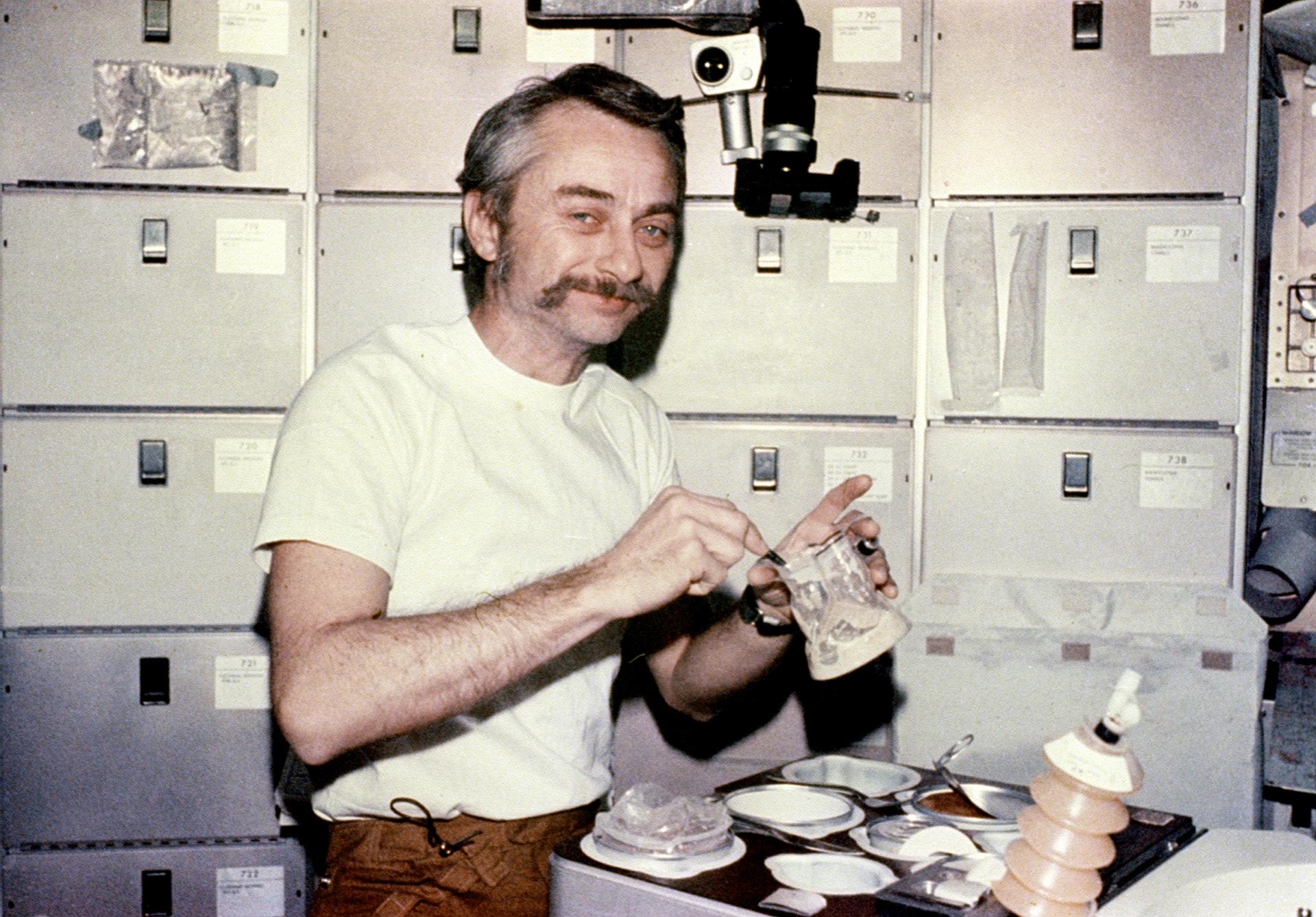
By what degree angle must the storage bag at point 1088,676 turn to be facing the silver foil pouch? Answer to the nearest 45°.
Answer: approximately 90° to its right

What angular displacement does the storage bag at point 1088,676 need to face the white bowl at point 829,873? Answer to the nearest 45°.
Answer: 0° — it already faces it

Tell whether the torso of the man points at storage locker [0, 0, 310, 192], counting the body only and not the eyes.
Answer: no

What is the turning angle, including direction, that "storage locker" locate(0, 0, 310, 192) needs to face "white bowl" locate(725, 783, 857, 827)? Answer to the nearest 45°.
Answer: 0° — it already faces it

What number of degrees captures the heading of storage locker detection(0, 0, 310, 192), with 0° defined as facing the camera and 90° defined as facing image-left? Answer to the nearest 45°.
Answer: approximately 0°

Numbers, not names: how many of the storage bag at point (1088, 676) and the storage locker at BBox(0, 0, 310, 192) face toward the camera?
2

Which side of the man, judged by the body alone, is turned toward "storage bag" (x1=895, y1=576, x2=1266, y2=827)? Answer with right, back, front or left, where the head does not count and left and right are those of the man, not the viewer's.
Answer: left

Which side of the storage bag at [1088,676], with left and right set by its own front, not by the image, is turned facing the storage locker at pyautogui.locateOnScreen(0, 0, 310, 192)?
right

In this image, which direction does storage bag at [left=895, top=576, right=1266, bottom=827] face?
toward the camera

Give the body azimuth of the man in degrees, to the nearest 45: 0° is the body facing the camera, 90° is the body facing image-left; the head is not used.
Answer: approximately 315°

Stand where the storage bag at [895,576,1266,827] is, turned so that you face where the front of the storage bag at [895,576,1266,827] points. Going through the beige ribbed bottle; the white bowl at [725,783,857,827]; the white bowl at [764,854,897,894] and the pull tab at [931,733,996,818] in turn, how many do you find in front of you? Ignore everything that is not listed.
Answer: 4

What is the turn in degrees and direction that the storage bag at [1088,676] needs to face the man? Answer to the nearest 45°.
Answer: approximately 45° to its right

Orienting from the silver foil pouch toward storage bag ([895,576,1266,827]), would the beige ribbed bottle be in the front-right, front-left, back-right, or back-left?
front-right
